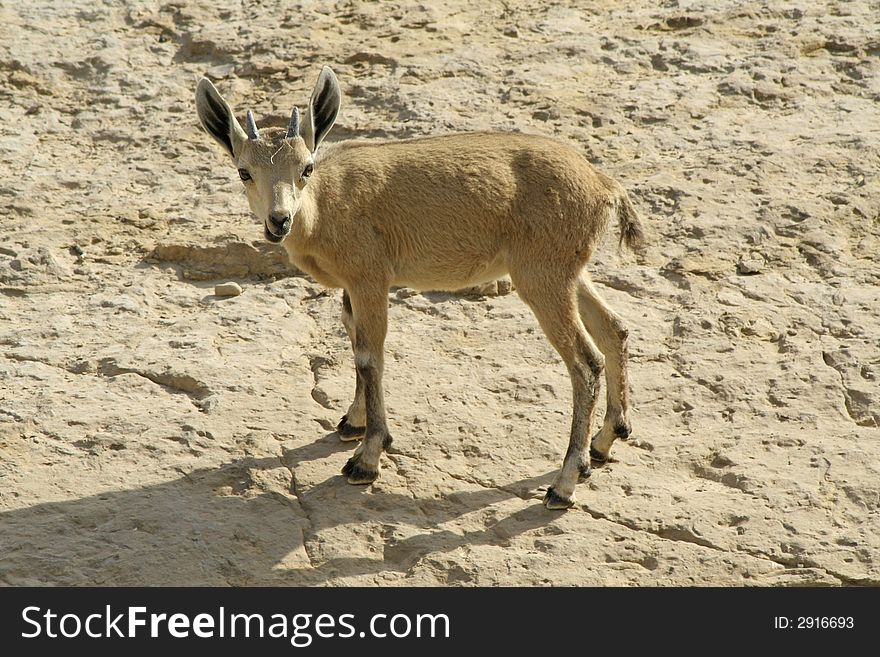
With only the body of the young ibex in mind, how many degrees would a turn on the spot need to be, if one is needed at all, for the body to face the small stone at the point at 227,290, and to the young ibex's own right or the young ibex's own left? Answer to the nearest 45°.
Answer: approximately 45° to the young ibex's own right

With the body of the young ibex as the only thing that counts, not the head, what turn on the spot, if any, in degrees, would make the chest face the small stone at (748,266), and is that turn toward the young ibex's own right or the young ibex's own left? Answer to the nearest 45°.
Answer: approximately 135° to the young ibex's own right

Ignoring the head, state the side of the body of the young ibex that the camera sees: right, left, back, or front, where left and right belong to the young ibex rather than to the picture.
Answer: left
